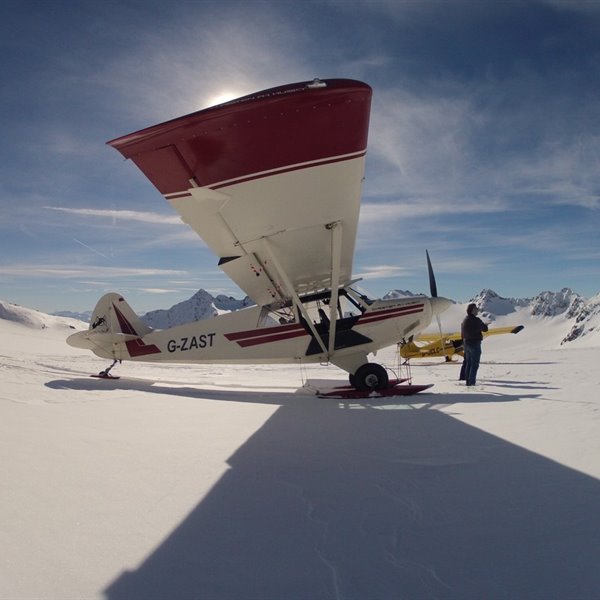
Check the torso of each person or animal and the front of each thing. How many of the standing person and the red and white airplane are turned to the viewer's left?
0

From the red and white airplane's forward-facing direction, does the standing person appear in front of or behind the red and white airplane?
in front

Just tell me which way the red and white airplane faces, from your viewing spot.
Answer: facing to the right of the viewer

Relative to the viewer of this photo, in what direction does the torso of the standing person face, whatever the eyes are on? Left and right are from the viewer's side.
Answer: facing away from the viewer and to the right of the viewer

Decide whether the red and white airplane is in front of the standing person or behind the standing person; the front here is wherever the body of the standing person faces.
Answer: behind
